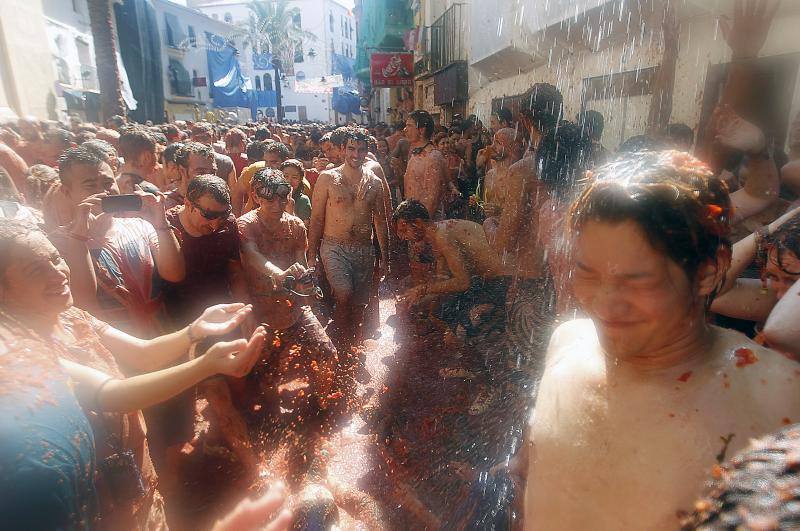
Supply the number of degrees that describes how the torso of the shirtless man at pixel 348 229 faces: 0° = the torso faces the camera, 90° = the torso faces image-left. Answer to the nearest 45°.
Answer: approximately 0°

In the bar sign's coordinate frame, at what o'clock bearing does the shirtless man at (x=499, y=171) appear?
The shirtless man is roughly at 12 o'clock from the bar sign.

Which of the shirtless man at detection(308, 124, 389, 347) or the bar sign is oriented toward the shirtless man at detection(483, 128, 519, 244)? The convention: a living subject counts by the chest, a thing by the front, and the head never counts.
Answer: the bar sign

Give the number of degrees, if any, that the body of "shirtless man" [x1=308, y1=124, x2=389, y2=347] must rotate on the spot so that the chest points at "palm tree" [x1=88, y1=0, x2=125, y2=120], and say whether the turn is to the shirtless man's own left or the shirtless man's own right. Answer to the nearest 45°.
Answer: approximately 135° to the shirtless man's own right

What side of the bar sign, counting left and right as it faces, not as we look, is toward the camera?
front

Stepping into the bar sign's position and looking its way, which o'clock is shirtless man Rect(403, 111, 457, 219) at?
The shirtless man is roughly at 12 o'clock from the bar sign.

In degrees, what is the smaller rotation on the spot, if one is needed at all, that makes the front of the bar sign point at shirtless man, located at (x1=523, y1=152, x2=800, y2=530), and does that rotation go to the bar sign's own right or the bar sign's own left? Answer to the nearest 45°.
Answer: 0° — it already faces them

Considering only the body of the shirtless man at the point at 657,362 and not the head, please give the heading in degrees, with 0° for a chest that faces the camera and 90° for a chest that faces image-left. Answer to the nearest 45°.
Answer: approximately 45°

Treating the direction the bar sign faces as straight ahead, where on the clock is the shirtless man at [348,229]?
The shirtless man is roughly at 12 o'clock from the bar sign.

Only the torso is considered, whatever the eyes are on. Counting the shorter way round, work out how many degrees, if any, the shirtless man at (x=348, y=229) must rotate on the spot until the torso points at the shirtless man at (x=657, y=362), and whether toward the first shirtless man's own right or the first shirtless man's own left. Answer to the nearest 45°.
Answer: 0° — they already face them

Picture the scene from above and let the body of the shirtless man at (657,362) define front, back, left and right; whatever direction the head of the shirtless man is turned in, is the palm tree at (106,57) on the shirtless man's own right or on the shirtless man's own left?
on the shirtless man's own right

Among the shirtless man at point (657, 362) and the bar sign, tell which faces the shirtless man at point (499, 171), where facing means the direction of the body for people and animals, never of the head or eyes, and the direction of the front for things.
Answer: the bar sign

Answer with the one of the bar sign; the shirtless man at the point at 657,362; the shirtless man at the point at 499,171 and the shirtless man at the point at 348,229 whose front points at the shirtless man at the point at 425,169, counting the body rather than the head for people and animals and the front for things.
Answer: the bar sign

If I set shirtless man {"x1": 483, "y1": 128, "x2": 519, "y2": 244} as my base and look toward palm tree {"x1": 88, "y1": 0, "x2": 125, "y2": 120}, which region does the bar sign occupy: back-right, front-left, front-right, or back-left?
front-right
